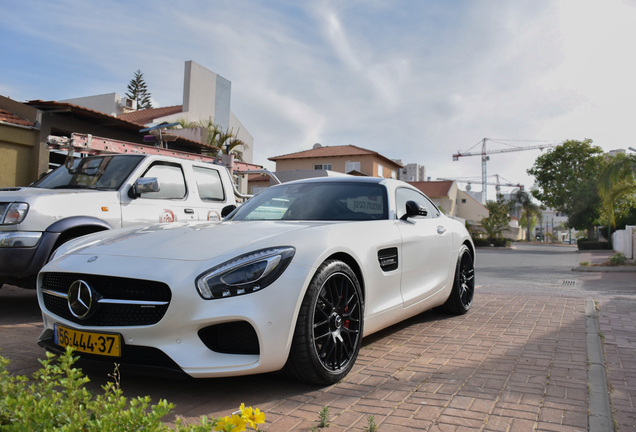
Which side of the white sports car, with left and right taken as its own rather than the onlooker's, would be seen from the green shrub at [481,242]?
back

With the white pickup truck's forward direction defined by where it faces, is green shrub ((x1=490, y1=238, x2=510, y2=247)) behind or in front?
behind

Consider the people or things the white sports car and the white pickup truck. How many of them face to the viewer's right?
0

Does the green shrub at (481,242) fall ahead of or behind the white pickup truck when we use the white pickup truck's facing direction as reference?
behind

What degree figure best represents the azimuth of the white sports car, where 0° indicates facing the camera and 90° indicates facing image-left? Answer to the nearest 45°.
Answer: approximately 45°

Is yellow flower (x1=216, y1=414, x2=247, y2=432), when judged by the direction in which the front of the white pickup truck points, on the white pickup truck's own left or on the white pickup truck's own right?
on the white pickup truck's own left

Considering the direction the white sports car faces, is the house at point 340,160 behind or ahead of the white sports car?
behind

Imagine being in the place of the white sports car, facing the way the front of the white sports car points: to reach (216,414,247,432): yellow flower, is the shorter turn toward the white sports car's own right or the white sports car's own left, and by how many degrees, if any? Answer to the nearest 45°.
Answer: approximately 45° to the white sports car's own left

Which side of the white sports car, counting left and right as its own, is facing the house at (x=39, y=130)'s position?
right

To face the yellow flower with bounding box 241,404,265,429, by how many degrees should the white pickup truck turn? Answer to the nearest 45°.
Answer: approximately 45° to its left

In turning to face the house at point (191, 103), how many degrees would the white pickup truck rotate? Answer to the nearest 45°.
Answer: approximately 135° to its right
